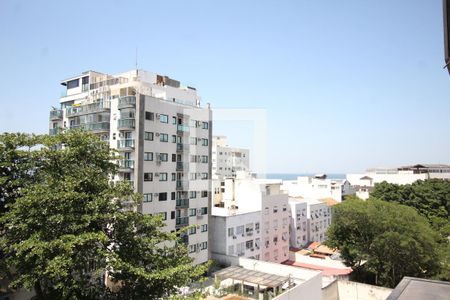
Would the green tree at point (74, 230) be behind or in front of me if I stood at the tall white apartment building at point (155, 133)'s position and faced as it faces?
in front

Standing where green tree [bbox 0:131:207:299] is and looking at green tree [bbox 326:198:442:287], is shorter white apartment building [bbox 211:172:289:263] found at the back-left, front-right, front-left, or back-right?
front-left

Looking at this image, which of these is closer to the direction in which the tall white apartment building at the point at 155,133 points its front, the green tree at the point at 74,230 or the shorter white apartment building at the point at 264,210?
the green tree

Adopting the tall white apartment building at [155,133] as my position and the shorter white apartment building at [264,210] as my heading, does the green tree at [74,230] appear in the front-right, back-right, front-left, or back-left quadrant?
back-right

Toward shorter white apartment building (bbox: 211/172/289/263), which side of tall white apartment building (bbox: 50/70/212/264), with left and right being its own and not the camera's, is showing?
back

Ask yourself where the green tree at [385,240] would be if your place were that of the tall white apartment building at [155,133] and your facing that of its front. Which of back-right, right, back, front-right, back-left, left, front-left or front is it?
back-left

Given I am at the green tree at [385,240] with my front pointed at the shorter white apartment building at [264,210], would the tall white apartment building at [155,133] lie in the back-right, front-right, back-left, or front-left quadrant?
front-left

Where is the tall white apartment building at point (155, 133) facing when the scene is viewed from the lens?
facing the viewer and to the left of the viewer

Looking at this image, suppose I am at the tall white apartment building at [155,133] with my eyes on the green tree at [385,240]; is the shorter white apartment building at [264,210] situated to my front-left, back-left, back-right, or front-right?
front-left

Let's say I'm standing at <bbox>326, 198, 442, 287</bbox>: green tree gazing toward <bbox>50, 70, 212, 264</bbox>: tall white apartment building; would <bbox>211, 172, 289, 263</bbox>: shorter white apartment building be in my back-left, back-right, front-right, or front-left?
front-right
